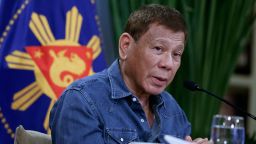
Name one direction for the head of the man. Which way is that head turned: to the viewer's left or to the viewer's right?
to the viewer's right

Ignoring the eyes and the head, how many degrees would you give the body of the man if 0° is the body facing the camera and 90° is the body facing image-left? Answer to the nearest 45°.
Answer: approximately 315°
